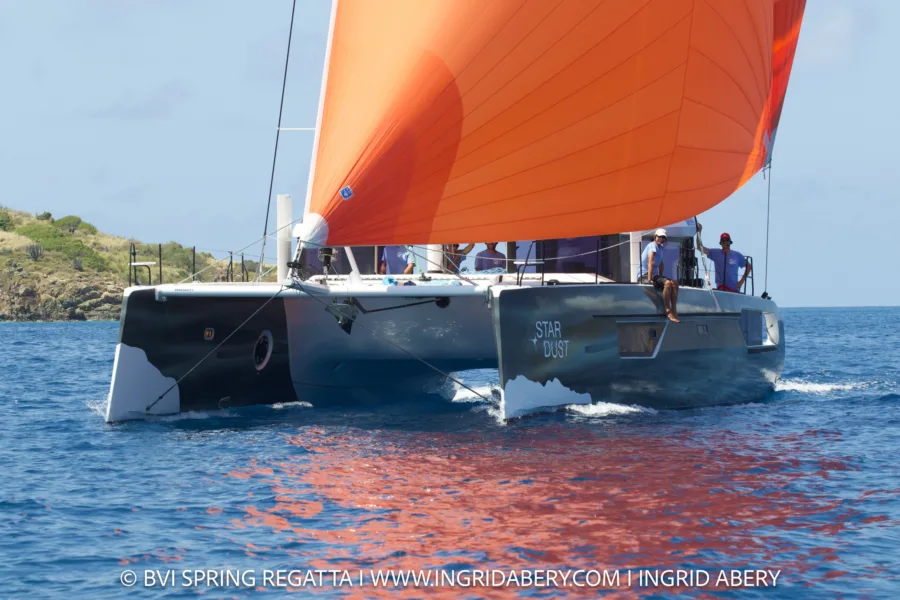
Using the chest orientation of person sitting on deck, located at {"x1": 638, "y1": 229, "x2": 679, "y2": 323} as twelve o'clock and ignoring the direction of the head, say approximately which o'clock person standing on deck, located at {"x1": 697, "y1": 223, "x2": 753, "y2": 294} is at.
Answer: person standing on deck, located at {"x1": 697, "y1": 223, "x2": 753, "y2": 294} is roughly at 8 o'clock from person sitting on deck, located at {"x1": 638, "y1": 229, "x2": 679, "y2": 323}.

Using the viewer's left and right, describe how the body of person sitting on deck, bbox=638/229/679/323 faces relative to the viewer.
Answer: facing the viewer and to the right of the viewer

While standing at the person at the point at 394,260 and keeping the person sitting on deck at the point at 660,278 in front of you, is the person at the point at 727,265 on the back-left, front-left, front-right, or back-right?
front-left

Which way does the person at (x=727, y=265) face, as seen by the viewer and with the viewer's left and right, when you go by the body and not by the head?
facing the viewer

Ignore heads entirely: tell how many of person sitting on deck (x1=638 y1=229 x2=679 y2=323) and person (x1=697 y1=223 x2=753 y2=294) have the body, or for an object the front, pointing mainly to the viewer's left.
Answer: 0

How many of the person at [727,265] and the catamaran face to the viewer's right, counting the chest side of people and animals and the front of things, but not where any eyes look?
0

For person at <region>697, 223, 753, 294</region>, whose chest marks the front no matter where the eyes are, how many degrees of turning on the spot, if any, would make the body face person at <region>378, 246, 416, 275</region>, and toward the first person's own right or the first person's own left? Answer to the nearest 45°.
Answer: approximately 90° to the first person's own right

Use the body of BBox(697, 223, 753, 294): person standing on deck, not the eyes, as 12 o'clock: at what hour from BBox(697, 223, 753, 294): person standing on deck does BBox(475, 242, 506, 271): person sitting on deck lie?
BBox(475, 242, 506, 271): person sitting on deck is roughly at 2 o'clock from BBox(697, 223, 753, 294): person standing on deck.

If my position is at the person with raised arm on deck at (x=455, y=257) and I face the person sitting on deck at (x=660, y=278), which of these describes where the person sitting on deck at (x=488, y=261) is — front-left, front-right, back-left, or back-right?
front-left
